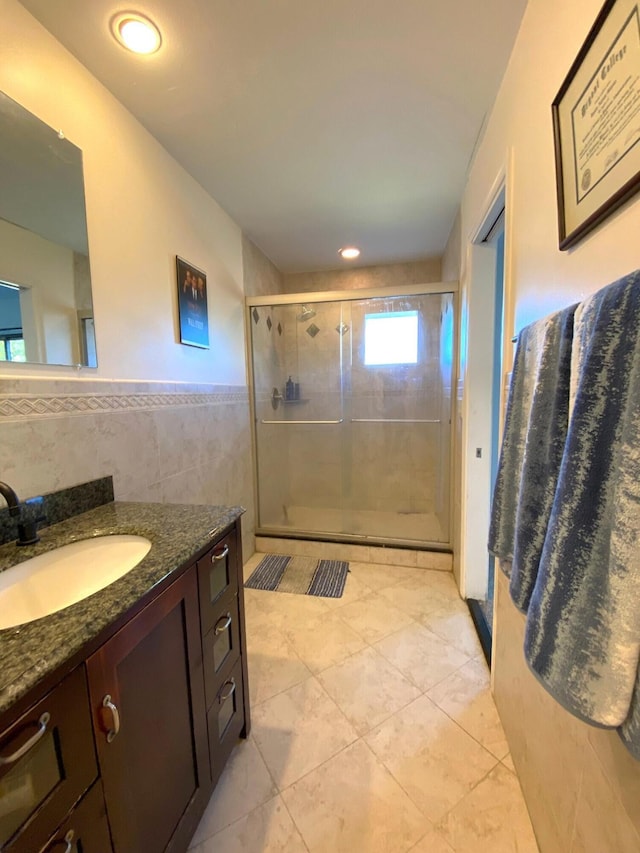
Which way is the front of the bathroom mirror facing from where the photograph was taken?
facing the viewer and to the right of the viewer

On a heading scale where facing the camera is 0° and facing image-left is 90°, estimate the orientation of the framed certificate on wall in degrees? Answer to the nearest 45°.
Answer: approximately 45°

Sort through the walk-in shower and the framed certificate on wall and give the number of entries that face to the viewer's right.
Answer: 0

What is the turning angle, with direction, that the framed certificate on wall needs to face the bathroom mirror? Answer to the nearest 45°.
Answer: approximately 45° to its right

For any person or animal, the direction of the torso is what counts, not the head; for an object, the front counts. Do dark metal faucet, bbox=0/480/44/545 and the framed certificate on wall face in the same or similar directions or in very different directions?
very different directions

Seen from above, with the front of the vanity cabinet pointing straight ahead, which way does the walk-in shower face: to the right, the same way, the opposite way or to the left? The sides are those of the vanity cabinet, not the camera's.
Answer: to the right

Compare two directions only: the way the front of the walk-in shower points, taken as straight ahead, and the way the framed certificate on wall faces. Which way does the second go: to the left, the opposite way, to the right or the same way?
to the right

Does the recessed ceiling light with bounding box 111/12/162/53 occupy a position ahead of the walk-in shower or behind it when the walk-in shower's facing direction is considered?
ahead

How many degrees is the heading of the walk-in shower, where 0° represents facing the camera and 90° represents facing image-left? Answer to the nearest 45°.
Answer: approximately 0°

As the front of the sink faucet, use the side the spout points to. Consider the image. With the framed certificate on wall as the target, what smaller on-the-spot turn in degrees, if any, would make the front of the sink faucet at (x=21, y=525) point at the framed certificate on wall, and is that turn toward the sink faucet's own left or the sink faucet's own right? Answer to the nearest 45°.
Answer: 0° — it already faces it

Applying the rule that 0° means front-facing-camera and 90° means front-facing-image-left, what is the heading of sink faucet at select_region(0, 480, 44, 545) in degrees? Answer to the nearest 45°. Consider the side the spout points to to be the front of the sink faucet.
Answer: approximately 315°

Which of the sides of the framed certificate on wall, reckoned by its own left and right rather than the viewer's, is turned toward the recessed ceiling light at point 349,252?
right

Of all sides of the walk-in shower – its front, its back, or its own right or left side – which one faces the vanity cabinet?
front
